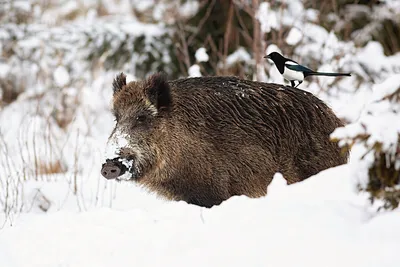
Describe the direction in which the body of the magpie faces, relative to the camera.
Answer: to the viewer's left
